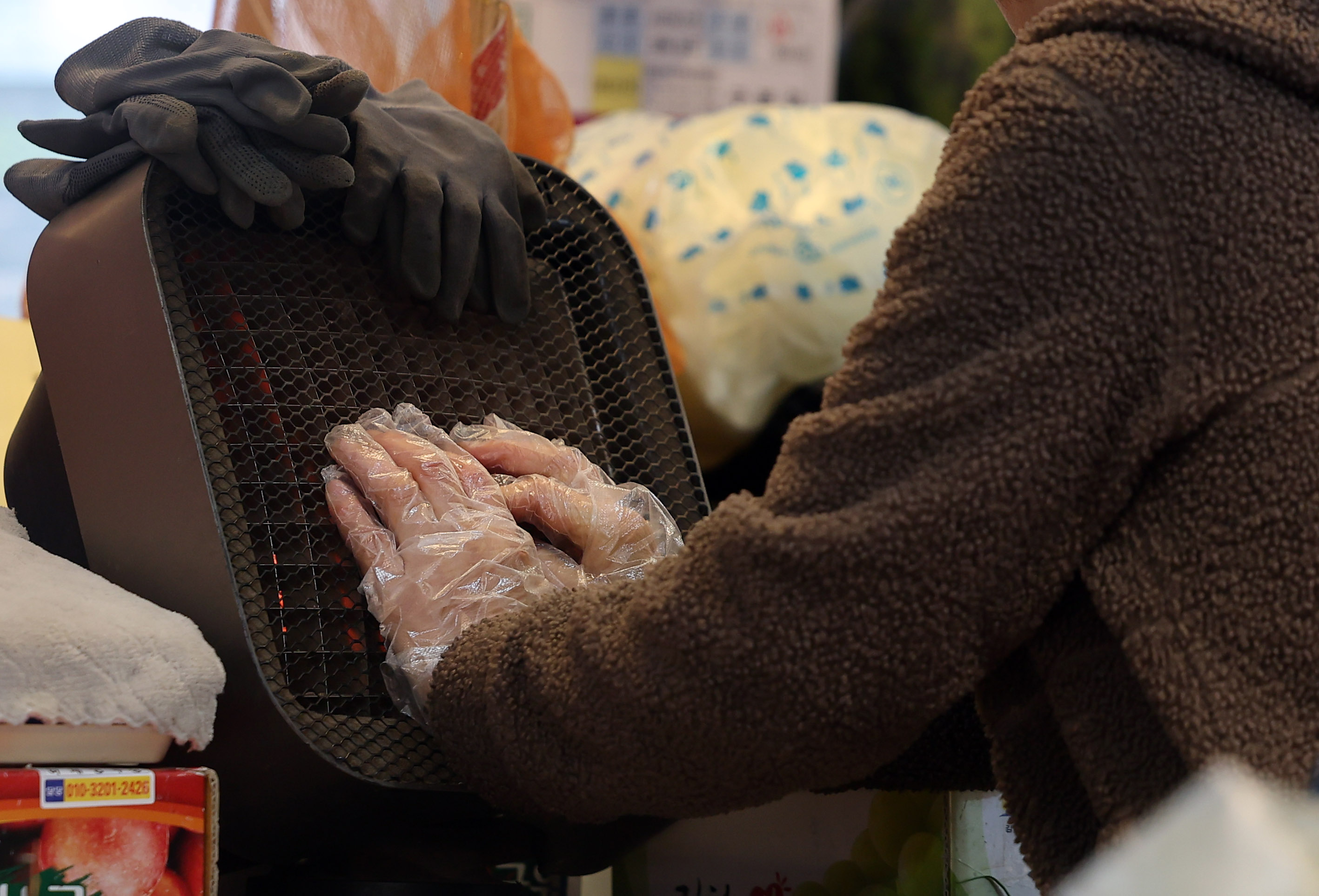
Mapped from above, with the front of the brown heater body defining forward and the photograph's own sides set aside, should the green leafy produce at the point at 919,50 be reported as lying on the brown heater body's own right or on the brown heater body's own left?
on the brown heater body's own left

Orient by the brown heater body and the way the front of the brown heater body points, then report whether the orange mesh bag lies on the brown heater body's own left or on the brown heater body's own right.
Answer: on the brown heater body's own left
